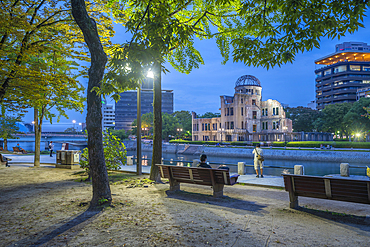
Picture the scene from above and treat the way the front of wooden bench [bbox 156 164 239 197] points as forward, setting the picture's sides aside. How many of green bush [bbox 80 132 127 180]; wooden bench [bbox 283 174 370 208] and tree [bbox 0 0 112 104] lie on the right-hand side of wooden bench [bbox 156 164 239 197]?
1

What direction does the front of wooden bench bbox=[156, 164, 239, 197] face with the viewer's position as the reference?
facing away from the viewer and to the right of the viewer

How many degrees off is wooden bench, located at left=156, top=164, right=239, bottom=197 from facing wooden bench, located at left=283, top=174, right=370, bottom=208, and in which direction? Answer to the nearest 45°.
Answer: approximately 90° to its right

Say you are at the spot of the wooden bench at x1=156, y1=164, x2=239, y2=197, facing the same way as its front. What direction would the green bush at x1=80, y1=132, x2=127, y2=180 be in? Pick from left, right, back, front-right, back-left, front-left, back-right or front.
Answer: left

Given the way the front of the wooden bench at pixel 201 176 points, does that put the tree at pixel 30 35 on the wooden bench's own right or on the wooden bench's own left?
on the wooden bench's own left
